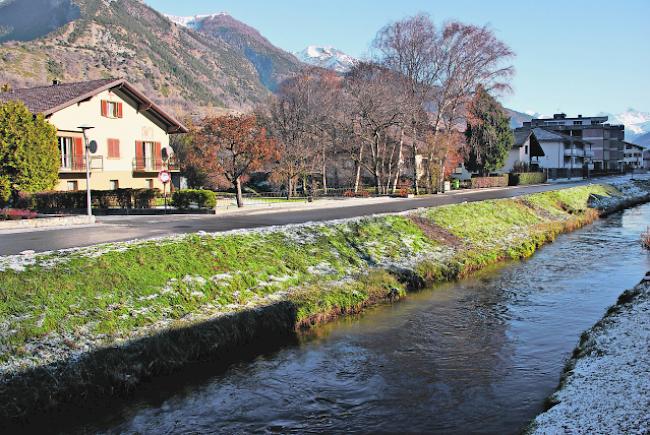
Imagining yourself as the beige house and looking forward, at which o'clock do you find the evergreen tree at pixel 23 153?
The evergreen tree is roughly at 2 o'clock from the beige house.

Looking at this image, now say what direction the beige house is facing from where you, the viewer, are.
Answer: facing the viewer and to the right of the viewer

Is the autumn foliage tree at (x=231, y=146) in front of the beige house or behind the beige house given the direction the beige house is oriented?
in front

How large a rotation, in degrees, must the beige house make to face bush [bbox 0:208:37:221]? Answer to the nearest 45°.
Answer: approximately 45° to its right

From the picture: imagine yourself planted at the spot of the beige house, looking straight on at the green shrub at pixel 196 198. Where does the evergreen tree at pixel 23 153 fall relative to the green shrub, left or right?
right

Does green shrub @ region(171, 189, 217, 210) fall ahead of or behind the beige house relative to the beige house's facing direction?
ahead
